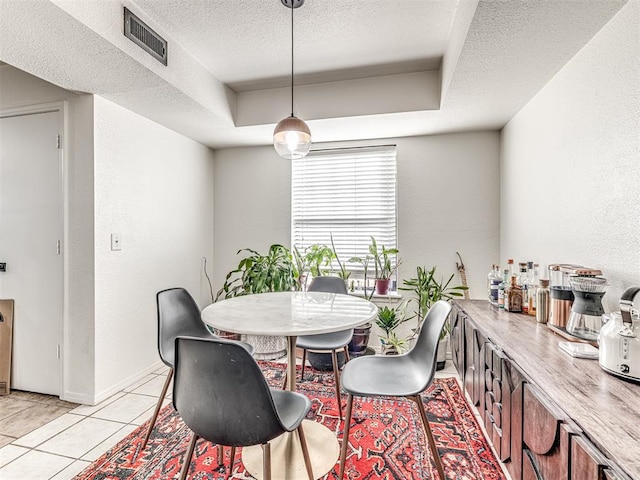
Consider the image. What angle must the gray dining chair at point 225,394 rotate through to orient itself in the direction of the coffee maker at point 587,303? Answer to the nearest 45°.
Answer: approximately 45° to its right

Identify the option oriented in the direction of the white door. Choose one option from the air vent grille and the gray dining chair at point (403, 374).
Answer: the gray dining chair

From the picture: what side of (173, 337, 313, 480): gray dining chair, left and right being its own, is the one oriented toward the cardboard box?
left

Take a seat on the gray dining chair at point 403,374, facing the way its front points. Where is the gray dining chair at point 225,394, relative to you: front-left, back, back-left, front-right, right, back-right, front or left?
front-left

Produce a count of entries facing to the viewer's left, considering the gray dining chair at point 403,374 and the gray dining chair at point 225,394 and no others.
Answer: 1

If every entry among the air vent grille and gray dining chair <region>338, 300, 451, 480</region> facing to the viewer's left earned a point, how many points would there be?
1

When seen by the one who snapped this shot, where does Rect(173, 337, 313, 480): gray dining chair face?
facing away from the viewer and to the right of the viewer

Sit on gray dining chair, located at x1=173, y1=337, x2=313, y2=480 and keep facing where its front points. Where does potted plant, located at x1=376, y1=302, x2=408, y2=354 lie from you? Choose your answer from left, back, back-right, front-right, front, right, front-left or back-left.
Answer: front

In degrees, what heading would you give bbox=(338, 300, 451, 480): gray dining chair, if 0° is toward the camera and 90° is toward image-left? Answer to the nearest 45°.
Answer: approximately 90°

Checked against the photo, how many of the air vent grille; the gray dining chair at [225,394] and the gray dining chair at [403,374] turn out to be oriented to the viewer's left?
1
